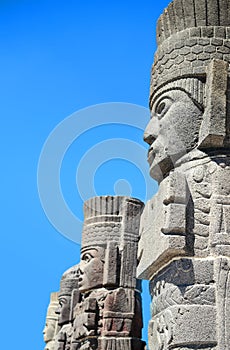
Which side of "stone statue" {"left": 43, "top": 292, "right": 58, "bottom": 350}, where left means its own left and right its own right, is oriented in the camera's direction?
left

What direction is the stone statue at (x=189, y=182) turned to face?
to the viewer's left

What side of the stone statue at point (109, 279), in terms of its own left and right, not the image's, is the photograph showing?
left

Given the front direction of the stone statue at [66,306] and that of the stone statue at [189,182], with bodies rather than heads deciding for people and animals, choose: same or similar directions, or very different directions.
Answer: same or similar directions

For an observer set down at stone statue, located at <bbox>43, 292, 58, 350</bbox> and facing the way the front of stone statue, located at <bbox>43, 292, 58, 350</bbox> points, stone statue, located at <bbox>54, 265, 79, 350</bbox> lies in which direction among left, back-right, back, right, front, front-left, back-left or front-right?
left

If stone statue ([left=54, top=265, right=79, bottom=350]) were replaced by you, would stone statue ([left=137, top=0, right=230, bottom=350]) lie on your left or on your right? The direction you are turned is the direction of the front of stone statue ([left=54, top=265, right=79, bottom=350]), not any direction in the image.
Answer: on your left

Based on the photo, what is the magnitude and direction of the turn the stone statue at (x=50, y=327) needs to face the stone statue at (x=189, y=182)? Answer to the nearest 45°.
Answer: approximately 90° to its left

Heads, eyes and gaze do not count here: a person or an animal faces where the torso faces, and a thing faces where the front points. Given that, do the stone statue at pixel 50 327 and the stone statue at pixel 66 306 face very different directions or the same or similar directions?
same or similar directions

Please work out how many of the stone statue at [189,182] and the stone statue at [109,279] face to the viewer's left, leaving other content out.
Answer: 2

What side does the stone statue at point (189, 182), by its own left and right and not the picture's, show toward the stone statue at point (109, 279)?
right

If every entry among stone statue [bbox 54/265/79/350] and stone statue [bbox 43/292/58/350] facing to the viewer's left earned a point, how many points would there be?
2

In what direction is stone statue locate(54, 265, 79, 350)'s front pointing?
to the viewer's left

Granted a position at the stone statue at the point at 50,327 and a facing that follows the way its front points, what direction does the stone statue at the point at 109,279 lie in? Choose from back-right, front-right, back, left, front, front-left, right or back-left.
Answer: left
